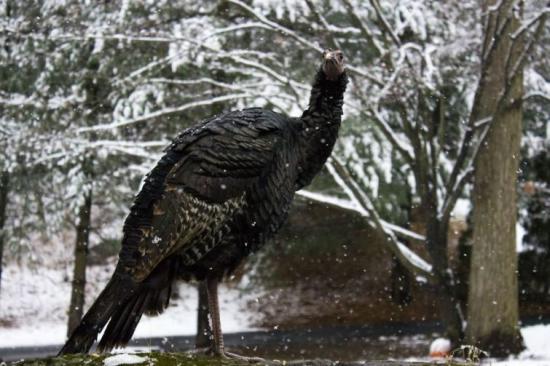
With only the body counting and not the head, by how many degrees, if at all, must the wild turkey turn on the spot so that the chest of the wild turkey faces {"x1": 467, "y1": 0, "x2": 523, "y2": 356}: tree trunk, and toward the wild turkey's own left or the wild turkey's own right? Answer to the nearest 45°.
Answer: approximately 45° to the wild turkey's own left

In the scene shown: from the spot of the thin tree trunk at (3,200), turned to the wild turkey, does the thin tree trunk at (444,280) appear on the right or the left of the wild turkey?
left

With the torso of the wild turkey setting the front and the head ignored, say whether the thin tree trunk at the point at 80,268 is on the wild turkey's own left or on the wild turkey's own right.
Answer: on the wild turkey's own left

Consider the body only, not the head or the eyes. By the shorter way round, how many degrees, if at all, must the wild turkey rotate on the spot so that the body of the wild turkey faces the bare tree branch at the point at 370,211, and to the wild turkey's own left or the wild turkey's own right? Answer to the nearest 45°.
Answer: approximately 90° to the wild turkey's own left

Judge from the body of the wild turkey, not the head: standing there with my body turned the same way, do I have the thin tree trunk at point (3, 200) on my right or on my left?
on my left

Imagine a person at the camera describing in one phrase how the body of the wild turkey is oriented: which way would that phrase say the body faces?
to the viewer's right

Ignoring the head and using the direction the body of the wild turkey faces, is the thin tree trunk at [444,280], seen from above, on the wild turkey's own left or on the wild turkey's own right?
on the wild turkey's own left
